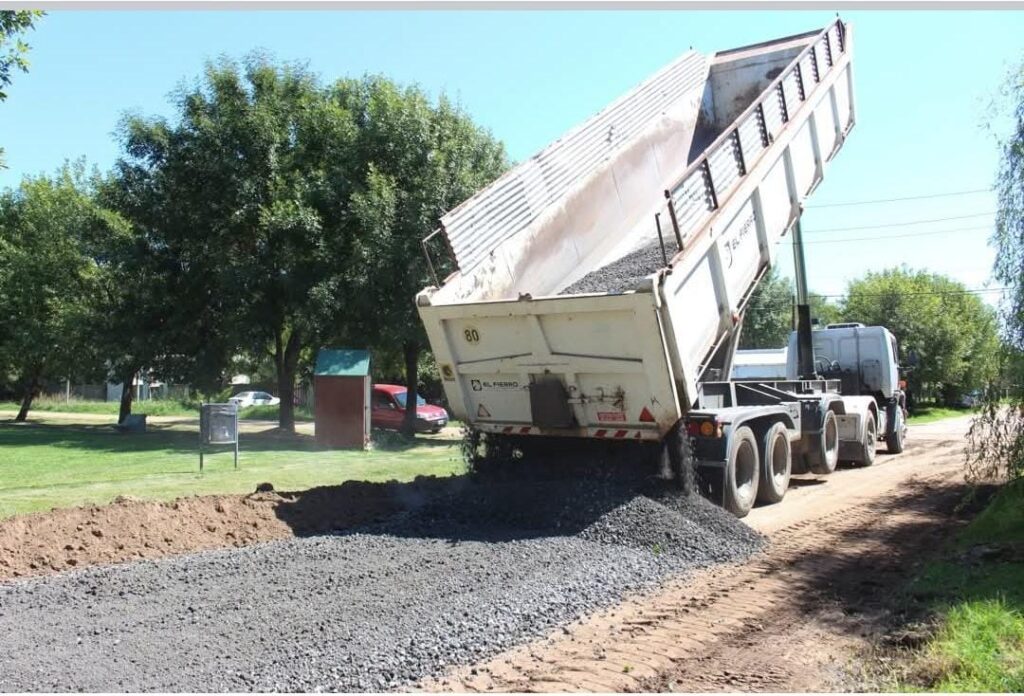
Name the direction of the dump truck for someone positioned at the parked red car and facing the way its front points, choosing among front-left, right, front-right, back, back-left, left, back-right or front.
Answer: front-right

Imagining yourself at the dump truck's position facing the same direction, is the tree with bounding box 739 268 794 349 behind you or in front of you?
in front

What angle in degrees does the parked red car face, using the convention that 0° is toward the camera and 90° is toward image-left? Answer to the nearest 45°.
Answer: approximately 315°

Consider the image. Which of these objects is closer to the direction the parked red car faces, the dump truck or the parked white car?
the dump truck

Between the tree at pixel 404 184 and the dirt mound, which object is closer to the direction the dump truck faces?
the tree

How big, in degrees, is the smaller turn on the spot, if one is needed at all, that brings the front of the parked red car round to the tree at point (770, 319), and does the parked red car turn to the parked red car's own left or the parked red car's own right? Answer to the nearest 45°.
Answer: approximately 90° to the parked red car's own left

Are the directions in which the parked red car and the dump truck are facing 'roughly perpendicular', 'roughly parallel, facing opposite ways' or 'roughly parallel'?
roughly perpendicular

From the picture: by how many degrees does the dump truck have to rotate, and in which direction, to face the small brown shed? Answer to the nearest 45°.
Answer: approximately 90° to its left

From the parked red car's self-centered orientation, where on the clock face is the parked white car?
The parked white car is roughly at 7 o'clock from the parked red car.

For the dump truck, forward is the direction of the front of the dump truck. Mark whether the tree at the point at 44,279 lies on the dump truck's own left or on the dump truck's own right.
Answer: on the dump truck's own left

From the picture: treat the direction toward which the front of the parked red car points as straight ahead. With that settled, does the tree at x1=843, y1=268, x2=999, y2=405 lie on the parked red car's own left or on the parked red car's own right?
on the parked red car's own left

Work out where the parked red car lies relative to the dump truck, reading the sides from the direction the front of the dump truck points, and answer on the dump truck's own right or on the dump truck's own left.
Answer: on the dump truck's own left

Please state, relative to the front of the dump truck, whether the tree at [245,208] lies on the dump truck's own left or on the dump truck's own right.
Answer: on the dump truck's own left

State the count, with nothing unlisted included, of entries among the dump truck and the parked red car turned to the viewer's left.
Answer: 0

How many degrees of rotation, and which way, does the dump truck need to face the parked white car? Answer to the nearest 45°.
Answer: approximately 90° to its left

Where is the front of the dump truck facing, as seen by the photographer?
facing away from the viewer and to the right of the viewer
